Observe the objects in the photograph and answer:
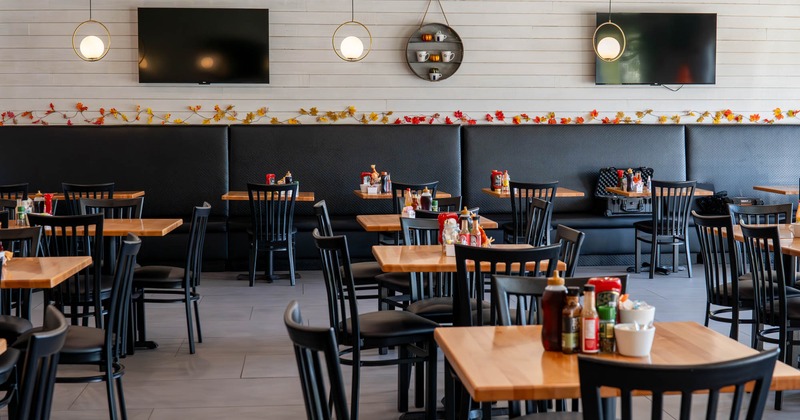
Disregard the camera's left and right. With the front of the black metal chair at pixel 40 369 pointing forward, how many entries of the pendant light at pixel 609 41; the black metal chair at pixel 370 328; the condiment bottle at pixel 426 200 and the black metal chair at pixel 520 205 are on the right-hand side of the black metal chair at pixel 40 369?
4

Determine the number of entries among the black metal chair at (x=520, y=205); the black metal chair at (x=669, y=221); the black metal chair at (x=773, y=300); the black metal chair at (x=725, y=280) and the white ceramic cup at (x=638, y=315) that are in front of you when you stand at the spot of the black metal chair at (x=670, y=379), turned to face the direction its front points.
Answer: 5

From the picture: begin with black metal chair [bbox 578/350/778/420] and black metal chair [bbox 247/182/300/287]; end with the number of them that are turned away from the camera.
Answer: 2

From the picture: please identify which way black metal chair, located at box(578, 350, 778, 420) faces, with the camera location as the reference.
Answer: facing away from the viewer

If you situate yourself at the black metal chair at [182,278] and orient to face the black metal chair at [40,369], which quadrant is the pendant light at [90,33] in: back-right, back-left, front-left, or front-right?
back-right

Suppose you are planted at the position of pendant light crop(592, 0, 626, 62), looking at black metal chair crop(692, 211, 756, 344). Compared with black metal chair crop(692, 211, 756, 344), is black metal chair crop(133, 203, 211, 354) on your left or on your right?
right

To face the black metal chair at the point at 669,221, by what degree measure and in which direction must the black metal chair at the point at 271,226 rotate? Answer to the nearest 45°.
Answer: approximately 90° to its right

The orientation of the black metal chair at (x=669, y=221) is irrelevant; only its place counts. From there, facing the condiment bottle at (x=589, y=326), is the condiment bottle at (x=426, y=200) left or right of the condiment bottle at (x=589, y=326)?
right

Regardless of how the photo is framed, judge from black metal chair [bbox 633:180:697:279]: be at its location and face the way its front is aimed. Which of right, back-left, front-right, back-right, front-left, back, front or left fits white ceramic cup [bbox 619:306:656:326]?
back-left

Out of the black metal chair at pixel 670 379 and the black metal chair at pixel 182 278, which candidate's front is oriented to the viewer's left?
the black metal chair at pixel 182 278

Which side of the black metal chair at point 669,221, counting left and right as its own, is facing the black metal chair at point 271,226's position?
left

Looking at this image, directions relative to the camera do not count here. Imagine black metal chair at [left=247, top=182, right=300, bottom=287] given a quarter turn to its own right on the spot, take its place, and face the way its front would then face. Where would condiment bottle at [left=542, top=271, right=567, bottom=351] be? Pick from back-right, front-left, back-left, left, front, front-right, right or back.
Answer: right

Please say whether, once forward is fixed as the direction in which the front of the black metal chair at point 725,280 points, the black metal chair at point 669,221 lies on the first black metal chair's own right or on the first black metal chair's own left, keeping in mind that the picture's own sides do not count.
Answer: on the first black metal chair's own left
